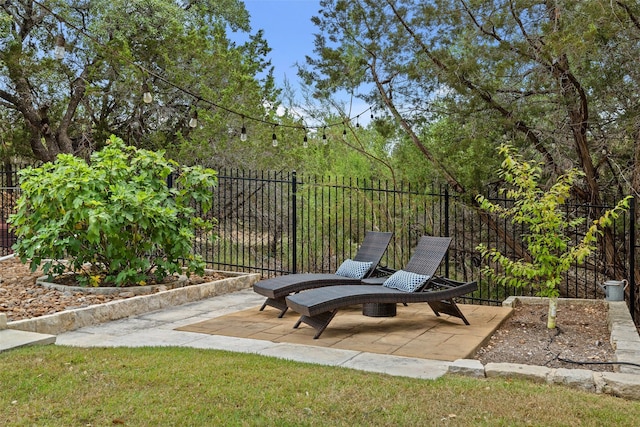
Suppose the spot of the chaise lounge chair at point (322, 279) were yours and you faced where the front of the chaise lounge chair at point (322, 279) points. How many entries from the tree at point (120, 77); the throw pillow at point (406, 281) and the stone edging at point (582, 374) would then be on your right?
1

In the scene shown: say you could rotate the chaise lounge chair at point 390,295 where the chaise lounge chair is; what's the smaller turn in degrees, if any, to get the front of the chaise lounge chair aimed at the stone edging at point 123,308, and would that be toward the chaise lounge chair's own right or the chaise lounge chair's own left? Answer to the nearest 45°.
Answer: approximately 45° to the chaise lounge chair's own right

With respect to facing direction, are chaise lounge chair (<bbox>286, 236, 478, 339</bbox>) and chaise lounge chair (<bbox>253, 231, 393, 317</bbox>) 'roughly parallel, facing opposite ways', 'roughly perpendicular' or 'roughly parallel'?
roughly parallel

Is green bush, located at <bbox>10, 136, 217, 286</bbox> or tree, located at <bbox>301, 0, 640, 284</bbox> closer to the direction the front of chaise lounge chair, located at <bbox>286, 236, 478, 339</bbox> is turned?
the green bush

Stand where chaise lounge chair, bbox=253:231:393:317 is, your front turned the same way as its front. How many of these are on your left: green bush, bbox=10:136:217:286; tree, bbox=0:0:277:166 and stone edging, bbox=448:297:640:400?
1

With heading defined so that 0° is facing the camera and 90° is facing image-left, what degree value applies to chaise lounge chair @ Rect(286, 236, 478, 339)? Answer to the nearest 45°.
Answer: approximately 45°

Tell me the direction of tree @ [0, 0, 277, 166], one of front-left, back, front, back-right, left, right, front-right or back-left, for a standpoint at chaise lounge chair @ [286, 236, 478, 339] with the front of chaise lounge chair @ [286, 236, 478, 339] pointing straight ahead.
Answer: right

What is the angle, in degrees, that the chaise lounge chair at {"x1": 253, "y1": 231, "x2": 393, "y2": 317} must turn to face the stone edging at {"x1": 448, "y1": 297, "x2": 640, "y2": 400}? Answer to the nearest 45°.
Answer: approximately 90° to its left

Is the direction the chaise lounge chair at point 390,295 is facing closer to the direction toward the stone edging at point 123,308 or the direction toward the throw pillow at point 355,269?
the stone edging

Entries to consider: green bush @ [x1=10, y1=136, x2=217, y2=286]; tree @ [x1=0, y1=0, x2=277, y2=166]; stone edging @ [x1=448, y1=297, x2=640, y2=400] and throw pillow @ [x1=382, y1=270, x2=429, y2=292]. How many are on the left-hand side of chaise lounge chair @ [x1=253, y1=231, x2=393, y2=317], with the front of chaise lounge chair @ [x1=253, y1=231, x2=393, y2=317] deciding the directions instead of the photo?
2

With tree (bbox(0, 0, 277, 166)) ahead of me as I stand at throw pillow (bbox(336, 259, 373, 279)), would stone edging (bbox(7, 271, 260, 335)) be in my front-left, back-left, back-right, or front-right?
front-left

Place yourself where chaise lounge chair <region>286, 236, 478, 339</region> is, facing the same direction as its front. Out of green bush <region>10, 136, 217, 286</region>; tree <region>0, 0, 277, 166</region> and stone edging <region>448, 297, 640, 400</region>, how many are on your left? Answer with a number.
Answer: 1

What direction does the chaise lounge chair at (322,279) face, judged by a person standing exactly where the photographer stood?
facing the viewer and to the left of the viewer

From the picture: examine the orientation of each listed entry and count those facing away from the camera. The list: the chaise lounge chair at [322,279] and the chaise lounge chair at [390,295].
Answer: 0

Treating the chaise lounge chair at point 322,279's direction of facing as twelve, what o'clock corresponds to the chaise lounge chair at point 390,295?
the chaise lounge chair at point 390,295 is roughly at 9 o'clock from the chaise lounge chair at point 322,279.
